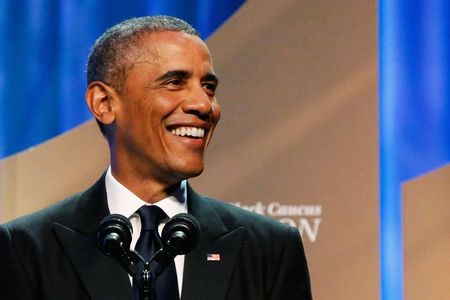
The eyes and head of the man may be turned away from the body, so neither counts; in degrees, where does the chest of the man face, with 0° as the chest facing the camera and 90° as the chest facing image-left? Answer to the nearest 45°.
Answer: approximately 0°

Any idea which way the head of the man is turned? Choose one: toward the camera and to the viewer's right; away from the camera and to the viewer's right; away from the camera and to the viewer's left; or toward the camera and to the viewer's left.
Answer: toward the camera and to the viewer's right
